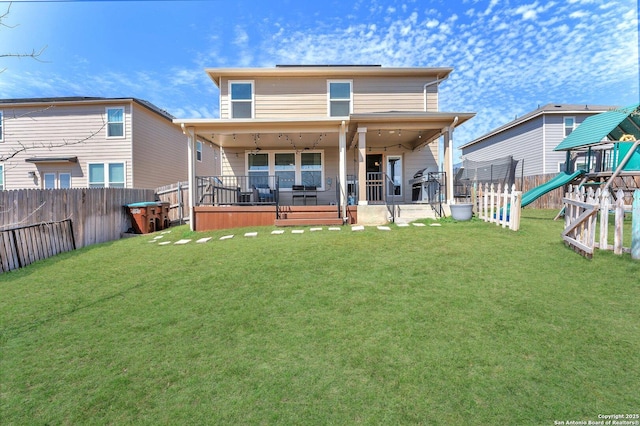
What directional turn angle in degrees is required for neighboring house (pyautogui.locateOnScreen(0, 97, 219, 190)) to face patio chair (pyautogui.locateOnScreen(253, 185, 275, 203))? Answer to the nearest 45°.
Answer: approximately 135° to its right

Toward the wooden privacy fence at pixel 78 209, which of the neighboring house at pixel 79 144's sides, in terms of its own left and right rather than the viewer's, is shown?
back

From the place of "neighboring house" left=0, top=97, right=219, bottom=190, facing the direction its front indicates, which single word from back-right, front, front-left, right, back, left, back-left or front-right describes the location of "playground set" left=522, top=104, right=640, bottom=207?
back-right

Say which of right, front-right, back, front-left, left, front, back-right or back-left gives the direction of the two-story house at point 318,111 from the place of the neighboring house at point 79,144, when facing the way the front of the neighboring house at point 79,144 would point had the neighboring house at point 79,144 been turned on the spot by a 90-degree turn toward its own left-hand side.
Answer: back-left

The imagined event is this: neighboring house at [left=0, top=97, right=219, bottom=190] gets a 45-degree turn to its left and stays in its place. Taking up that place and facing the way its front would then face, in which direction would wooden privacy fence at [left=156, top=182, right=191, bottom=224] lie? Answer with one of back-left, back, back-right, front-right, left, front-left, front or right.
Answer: back

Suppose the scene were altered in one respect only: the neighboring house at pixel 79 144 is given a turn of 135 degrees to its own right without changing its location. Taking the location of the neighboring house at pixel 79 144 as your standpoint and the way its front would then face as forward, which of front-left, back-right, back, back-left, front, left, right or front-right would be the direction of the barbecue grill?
front

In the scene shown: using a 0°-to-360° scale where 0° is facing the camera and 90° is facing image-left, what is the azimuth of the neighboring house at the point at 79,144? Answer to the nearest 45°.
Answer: approximately 180°
